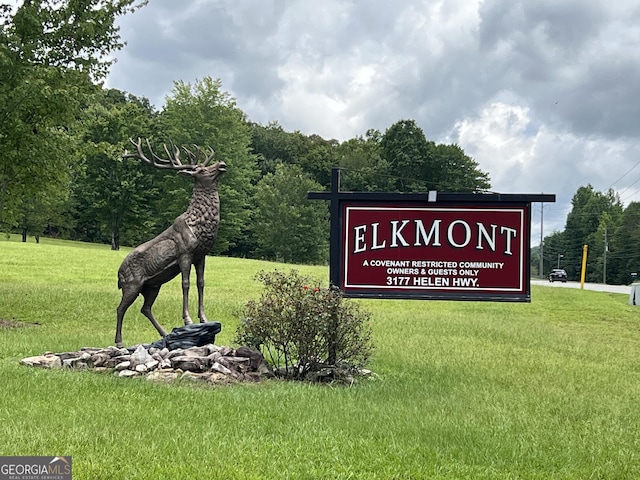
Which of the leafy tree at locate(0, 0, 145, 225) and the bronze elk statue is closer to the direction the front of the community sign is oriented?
the bronze elk statue

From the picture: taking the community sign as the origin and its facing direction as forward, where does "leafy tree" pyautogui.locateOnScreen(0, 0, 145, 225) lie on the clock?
The leafy tree is roughly at 4 o'clock from the community sign.

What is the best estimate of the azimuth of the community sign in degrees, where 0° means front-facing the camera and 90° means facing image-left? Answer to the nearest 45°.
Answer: approximately 0°

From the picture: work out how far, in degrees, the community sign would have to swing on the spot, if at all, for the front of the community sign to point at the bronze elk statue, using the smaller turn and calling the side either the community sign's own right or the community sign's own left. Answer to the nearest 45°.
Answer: approximately 90° to the community sign's own right

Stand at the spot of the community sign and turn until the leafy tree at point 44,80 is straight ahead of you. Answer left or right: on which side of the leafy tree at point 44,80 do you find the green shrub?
left

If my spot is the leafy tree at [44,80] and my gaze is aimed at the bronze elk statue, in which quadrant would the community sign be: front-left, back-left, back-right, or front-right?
front-left

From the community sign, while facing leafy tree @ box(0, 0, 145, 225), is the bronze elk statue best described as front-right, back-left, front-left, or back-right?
front-left

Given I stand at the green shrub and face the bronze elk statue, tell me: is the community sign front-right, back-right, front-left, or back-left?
back-right

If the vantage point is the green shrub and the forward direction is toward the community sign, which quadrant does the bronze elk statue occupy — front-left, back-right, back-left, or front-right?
back-left

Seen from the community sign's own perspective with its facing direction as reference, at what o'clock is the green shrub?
The green shrub is roughly at 2 o'clock from the community sign.
